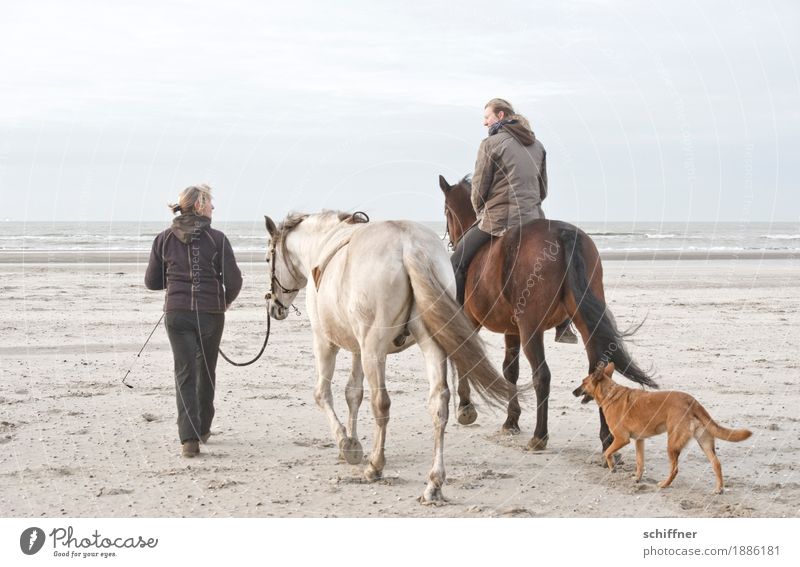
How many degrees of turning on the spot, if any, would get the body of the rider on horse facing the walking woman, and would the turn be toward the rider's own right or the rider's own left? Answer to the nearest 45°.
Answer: approximately 45° to the rider's own left

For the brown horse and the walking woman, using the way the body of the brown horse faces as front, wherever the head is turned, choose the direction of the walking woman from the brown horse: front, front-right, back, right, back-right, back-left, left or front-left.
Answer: front-left

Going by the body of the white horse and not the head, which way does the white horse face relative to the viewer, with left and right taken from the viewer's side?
facing away from the viewer and to the left of the viewer

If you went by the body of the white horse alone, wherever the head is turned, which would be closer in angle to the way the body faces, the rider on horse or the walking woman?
the walking woman

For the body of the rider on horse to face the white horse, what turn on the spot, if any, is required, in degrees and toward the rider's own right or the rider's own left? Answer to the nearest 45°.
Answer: approximately 135° to the rider's own left

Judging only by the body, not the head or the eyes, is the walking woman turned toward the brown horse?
no

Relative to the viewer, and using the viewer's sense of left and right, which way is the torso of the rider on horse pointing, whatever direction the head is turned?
facing away from the viewer and to the left of the viewer

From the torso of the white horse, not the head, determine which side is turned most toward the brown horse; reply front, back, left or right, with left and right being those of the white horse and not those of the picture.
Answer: right

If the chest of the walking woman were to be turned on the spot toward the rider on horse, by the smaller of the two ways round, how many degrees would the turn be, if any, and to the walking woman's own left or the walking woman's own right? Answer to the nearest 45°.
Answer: approximately 90° to the walking woman's own right

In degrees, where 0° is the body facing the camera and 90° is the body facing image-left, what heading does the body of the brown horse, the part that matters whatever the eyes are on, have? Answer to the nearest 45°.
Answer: approximately 135°

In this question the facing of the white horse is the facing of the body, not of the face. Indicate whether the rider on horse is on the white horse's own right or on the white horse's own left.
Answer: on the white horse's own right

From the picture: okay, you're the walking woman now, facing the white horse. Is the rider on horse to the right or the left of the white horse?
left

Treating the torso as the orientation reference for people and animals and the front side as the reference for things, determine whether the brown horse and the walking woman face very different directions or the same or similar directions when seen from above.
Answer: same or similar directions

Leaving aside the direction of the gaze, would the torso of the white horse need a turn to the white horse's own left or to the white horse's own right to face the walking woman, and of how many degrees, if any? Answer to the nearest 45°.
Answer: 0° — it already faces them

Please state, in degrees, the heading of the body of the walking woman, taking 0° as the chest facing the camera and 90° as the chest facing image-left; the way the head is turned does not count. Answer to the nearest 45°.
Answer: approximately 180°

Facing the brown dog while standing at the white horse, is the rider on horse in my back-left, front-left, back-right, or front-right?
front-left

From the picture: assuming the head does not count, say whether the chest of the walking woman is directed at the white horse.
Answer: no
